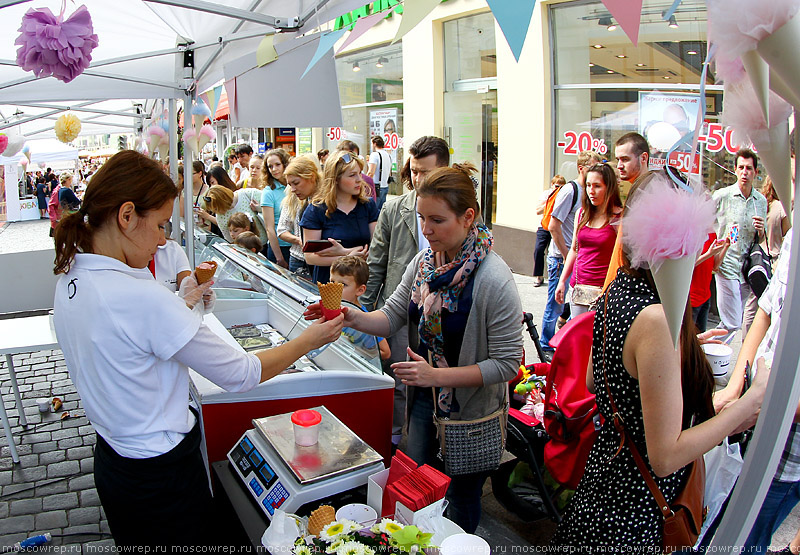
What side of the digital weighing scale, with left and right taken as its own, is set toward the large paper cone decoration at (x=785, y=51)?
left

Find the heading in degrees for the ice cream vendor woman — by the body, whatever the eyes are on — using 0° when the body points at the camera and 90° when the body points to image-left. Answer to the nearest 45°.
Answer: approximately 225°

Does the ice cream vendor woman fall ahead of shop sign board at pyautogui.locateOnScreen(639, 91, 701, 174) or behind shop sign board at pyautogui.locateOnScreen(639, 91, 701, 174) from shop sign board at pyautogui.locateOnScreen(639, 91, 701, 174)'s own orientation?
ahead

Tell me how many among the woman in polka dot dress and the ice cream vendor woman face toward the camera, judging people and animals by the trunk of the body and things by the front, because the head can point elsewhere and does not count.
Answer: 0

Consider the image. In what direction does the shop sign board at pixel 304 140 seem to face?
toward the camera

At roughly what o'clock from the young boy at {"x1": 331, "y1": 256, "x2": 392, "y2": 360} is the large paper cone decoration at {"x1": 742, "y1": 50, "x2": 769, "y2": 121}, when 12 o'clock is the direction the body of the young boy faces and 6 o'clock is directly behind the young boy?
The large paper cone decoration is roughly at 10 o'clock from the young boy.

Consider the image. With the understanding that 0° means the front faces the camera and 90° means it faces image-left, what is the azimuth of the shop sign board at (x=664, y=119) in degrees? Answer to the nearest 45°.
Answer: approximately 0°

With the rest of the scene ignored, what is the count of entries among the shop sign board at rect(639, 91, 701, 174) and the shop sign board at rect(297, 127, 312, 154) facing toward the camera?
2

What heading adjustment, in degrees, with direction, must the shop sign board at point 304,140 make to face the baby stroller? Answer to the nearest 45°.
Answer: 0° — it already faces it
